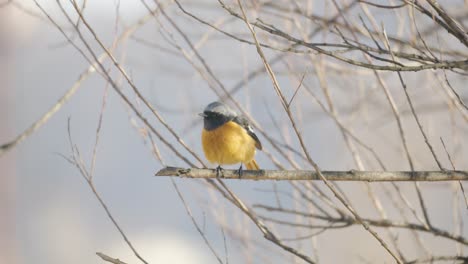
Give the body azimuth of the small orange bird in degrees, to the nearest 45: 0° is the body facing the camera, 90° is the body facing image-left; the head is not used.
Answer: approximately 45°
